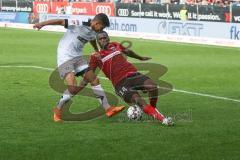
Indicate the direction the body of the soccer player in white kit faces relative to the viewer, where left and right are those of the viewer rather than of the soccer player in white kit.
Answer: facing the viewer and to the right of the viewer

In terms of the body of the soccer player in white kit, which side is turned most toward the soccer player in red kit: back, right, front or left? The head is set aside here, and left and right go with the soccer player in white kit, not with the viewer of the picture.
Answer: front

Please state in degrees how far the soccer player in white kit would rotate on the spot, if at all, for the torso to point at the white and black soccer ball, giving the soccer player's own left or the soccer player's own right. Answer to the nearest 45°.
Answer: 0° — they already face it
